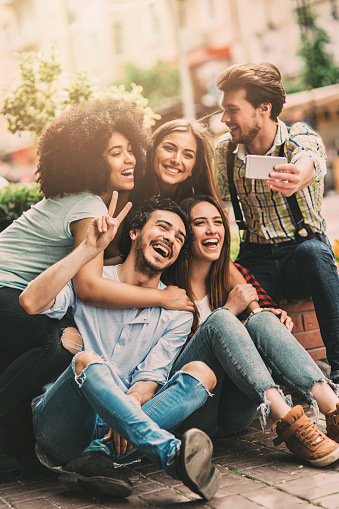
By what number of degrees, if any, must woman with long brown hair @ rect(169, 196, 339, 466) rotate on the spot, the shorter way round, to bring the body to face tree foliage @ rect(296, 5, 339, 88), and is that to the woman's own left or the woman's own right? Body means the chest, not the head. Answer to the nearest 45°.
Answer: approximately 135° to the woman's own left

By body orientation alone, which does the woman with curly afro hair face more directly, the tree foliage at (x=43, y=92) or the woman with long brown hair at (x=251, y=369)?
the woman with long brown hair

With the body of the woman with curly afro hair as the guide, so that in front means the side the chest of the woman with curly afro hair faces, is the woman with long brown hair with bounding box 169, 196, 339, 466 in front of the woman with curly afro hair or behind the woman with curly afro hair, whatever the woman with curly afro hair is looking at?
in front

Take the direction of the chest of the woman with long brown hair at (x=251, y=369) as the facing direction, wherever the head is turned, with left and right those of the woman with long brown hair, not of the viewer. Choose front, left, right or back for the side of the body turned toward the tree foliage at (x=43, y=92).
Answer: back

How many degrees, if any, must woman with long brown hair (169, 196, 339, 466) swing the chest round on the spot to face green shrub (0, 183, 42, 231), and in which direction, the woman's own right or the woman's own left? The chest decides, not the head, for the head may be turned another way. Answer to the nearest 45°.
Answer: approximately 180°

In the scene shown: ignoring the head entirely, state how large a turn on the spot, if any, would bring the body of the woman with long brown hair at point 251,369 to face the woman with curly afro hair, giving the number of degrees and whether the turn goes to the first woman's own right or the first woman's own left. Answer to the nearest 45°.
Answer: approximately 135° to the first woman's own right

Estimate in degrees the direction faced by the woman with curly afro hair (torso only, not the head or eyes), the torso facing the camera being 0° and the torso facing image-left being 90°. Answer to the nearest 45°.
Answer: approximately 270°

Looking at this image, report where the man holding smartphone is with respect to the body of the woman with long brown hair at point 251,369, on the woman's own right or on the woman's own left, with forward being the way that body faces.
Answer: on the woman's own left

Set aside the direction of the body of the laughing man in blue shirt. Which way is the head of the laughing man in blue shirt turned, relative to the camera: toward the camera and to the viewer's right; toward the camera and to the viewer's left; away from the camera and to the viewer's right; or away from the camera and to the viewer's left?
toward the camera and to the viewer's right

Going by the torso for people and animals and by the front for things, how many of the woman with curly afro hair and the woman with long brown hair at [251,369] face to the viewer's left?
0
